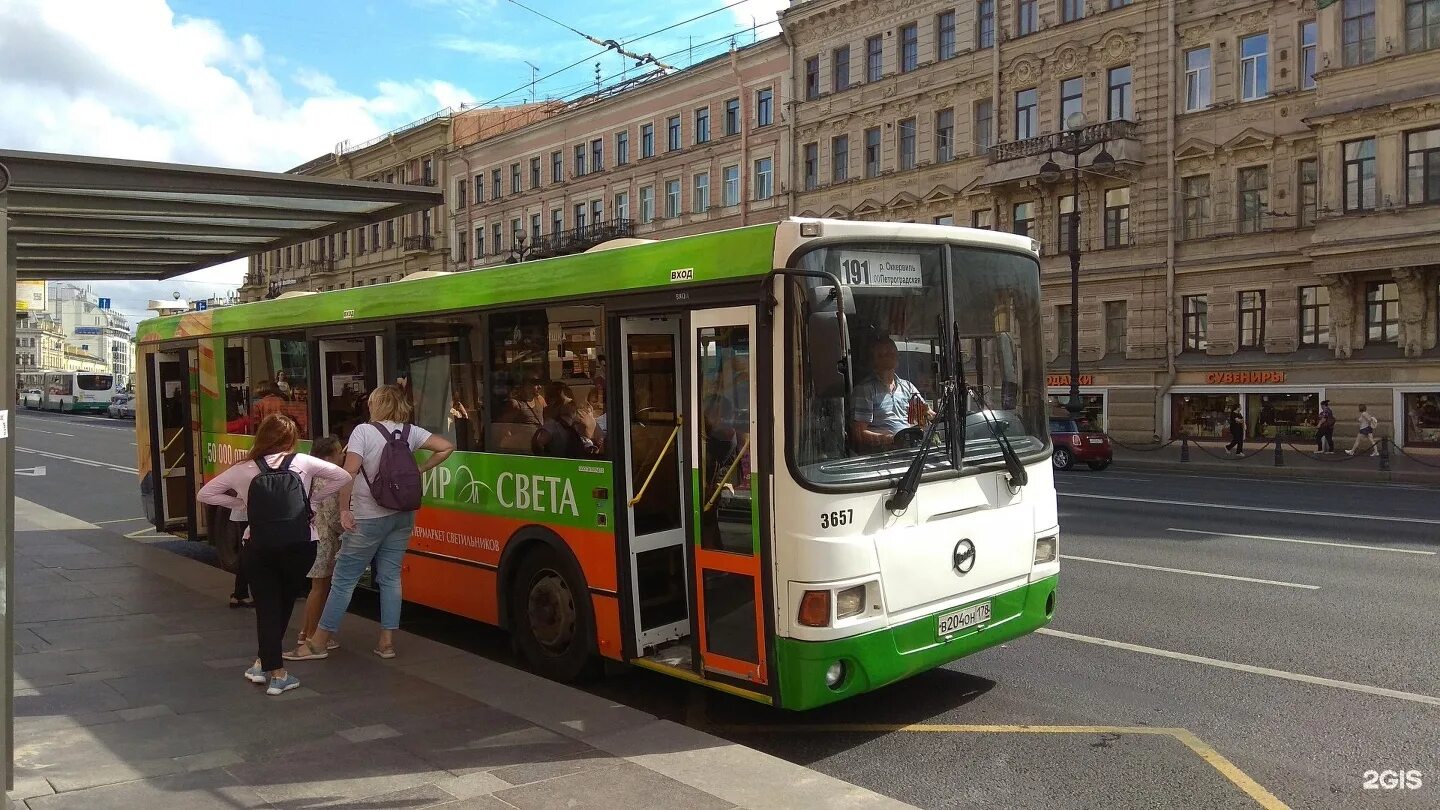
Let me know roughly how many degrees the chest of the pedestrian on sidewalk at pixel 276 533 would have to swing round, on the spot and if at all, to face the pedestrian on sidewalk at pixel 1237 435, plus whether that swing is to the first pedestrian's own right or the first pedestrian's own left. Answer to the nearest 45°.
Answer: approximately 45° to the first pedestrian's own right

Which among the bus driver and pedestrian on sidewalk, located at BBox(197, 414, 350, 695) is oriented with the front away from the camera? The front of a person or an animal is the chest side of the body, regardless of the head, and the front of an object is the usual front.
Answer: the pedestrian on sidewalk

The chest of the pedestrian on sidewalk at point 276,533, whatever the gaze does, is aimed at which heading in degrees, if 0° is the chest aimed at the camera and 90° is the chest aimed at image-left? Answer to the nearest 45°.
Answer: approximately 180°

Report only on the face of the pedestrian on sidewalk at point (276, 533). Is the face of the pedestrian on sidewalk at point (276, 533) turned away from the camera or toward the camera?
away from the camera

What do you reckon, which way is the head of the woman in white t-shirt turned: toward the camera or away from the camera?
away from the camera

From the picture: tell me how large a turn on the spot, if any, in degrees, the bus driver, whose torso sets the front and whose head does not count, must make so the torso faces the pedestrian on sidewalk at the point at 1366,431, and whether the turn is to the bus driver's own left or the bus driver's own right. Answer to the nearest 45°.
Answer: approximately 90° to the bus driver's own left
